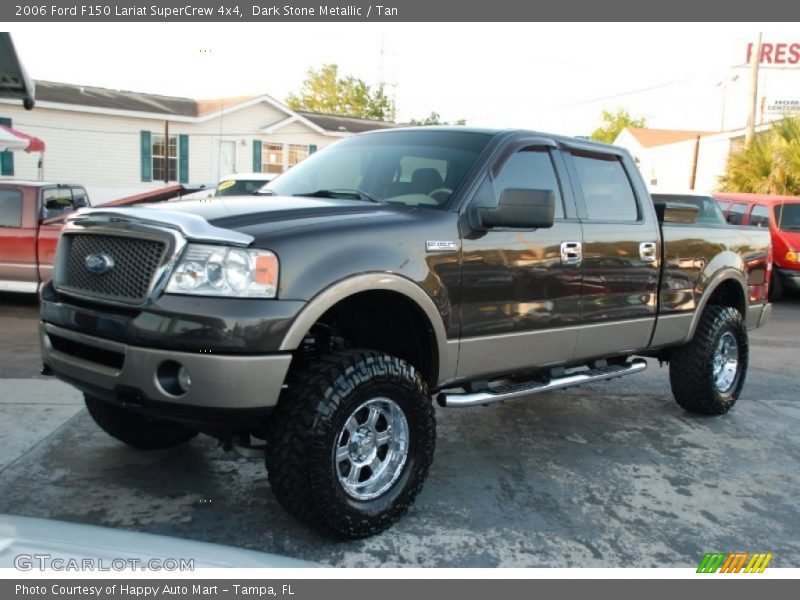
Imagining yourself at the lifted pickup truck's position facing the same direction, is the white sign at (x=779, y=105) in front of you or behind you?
behind

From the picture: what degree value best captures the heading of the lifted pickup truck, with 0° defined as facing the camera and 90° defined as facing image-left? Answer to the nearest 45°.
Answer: approximately 45°

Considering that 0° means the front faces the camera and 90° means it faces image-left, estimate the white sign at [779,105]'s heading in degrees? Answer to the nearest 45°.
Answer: approximately 0°

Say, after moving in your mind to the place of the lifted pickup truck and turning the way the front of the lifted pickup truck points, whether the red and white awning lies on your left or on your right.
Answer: on your right

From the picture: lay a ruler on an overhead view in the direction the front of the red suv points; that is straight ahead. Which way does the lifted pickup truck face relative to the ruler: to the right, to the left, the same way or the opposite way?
to the right

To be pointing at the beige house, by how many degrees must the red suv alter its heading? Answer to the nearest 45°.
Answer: approximately 135° to its right

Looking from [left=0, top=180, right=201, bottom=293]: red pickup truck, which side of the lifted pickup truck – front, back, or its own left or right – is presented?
right

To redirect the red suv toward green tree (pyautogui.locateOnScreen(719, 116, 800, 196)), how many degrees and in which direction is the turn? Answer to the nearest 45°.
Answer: approximately 135° to its left

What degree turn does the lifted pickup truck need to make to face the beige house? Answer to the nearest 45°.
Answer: approximately 135° to its right

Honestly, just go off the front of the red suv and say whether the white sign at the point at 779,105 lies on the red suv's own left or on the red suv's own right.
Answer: on the red suv's own left

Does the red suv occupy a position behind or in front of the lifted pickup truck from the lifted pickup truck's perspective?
behind
